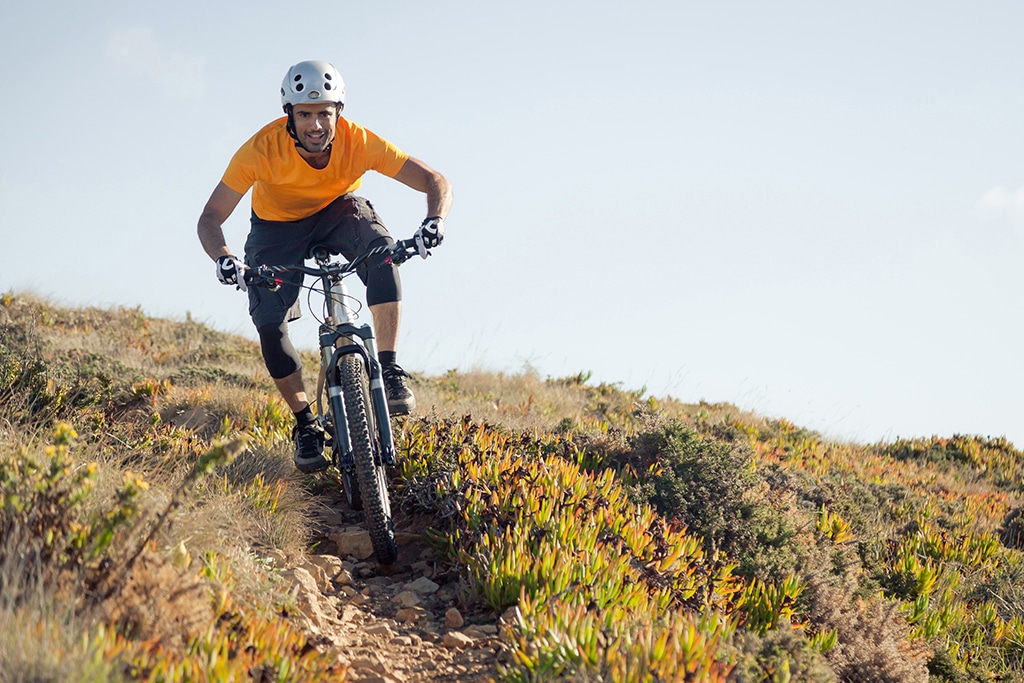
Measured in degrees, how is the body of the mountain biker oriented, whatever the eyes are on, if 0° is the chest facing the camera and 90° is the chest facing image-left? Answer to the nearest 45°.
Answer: approximately 0°

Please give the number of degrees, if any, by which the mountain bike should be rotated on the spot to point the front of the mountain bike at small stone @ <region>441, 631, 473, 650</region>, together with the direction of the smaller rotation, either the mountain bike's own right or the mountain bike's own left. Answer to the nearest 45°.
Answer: approximately 45° to the mountain bike's own left
